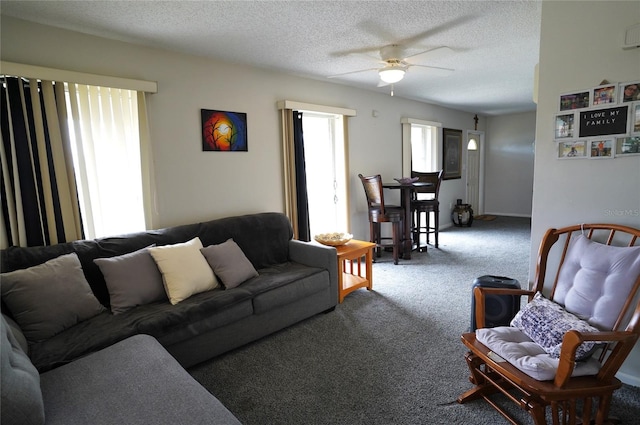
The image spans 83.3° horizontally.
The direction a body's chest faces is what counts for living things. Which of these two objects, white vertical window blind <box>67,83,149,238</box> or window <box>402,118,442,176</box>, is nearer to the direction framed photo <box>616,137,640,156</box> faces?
the white vertical window blind

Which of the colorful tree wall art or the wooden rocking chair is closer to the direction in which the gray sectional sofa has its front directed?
the wooden rocking chair

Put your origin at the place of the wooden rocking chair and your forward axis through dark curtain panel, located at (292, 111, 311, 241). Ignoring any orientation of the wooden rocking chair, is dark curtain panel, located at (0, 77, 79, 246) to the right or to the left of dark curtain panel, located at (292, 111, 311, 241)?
left

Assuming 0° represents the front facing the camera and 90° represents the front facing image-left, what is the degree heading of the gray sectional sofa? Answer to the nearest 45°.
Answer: approximately 315°

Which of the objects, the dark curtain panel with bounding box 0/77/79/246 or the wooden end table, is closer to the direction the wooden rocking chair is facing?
the dark curtain panel

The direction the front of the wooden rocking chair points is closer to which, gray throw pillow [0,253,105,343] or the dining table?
the gray throw pillow
